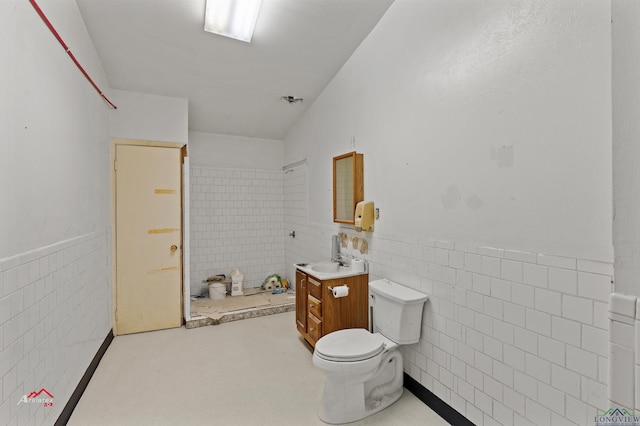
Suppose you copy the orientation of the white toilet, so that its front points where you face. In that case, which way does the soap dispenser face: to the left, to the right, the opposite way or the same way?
the same way

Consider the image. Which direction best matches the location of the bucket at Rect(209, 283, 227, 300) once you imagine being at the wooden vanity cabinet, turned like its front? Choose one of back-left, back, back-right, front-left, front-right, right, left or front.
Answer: right

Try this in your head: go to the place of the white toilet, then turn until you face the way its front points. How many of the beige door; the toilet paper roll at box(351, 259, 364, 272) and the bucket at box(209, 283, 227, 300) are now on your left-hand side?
0

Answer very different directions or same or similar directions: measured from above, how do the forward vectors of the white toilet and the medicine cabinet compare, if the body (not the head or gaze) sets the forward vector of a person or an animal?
same or similar directions

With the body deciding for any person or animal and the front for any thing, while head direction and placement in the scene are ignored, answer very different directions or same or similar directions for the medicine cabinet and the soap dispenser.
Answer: same or similar directions

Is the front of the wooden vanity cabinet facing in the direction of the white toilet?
no

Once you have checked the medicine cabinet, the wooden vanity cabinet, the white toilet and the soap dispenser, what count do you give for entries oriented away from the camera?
0

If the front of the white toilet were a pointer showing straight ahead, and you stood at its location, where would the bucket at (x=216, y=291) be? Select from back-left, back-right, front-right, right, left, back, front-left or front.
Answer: right

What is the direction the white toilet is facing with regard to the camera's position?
facing the viewer and to the left of the viewer

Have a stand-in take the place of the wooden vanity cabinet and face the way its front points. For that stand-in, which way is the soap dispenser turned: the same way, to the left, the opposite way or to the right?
the same way

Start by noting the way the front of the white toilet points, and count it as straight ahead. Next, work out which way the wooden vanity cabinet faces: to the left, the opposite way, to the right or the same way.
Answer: the same way

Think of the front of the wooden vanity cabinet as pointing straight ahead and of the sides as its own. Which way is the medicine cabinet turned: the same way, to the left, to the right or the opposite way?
the same way

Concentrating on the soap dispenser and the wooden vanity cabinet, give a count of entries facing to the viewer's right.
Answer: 0

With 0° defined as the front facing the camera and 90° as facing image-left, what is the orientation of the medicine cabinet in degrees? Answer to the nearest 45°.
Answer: approximately 45°
